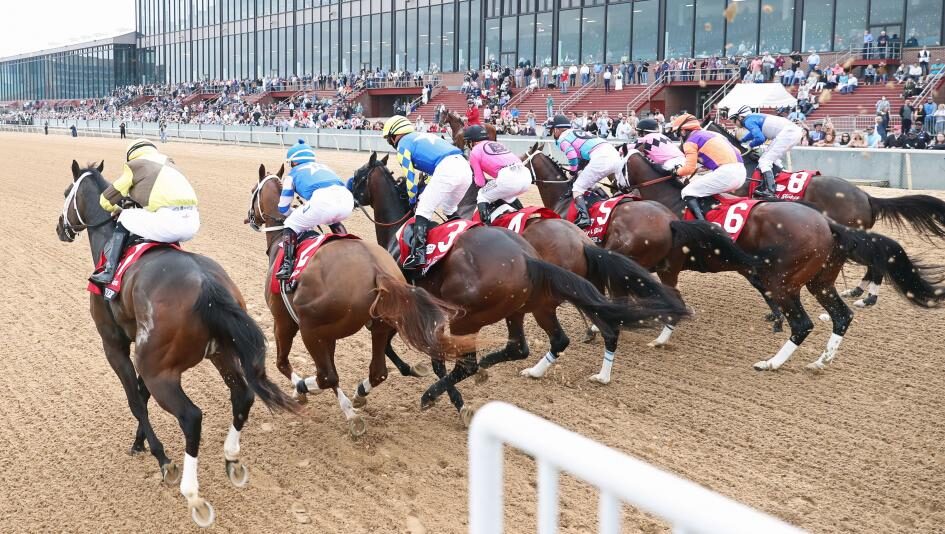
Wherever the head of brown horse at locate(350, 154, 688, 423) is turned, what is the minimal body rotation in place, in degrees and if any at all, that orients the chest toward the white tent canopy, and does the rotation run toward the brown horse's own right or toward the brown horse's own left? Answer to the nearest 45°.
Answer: approximately 45° to the brown horse's own right

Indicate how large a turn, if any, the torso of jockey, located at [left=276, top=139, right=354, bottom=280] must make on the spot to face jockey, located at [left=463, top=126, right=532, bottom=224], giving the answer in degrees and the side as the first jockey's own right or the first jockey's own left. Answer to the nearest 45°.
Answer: approximately 90° to the first jockey's own right

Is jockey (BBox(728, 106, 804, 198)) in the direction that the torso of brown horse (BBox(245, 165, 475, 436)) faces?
no

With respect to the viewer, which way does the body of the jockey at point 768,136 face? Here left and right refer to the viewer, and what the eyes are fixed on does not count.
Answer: facing to the left of the viewer

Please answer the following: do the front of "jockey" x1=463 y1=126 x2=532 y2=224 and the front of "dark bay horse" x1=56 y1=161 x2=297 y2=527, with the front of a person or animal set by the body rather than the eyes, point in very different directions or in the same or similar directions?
same or similar directions

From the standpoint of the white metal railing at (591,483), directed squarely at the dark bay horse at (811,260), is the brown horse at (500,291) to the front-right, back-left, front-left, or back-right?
front-left

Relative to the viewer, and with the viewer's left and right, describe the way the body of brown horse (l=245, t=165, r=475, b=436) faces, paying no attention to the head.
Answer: facing away from the viewer and to the left of the viewer

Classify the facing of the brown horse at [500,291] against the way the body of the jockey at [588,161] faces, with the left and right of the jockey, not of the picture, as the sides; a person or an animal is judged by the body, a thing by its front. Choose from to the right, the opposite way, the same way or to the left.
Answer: the same way

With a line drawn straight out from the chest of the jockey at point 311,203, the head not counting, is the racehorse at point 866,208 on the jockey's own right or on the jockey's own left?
on the jockey's own right

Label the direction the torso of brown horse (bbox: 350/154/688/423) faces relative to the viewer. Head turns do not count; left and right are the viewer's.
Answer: facing away from the viewer and to the left of the viewer

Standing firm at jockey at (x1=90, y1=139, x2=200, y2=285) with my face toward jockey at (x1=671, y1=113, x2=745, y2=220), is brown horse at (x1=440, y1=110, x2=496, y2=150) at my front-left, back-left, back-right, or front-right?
front-left

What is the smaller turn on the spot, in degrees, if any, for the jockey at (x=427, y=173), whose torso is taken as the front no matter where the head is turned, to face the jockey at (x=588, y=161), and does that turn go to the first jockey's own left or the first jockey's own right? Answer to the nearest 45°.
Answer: approximately 90° to the first jockey's own right

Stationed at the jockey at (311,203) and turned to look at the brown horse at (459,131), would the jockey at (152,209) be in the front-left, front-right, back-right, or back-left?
back-left

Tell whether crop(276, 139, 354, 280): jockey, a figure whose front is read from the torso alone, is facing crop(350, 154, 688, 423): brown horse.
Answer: no

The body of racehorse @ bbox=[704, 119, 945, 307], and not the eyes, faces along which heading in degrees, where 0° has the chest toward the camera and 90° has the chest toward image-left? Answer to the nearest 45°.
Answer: approximately 90°

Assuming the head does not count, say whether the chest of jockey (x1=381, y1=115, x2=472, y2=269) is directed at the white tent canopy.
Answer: no
